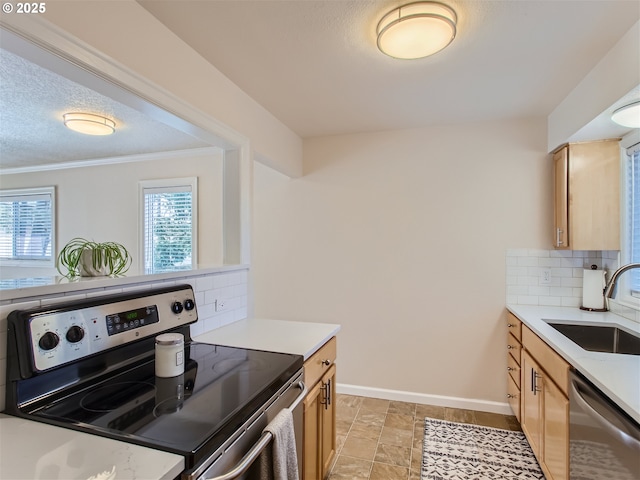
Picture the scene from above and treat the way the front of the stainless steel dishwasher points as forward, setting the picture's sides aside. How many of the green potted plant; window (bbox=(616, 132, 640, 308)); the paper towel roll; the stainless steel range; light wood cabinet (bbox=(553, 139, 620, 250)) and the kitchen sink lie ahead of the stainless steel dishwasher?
2

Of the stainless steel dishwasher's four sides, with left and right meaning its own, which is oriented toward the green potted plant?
front

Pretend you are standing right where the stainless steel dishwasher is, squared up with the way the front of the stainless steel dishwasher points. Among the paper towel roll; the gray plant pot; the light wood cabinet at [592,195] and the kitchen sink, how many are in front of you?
1

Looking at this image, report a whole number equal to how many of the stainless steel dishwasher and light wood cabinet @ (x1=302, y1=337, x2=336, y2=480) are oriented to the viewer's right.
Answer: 1

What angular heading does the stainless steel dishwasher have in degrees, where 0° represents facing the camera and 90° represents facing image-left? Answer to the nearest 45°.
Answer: approximately 45°

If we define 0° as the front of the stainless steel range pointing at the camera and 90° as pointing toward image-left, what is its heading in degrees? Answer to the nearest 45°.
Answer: approximately 315°

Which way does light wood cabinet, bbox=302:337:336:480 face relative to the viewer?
to the viewer's right

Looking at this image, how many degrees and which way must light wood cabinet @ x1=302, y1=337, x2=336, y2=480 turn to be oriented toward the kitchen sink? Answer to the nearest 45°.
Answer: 0° — it already faces it

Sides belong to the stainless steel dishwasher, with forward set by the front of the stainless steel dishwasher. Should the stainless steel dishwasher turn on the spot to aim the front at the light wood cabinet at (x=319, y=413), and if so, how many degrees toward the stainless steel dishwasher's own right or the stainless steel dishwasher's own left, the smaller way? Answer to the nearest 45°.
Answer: approximately 45° to the stainless steel dishwasher's own right

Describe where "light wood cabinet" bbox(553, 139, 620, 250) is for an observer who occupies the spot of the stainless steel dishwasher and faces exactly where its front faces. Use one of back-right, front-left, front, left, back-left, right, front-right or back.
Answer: back-right

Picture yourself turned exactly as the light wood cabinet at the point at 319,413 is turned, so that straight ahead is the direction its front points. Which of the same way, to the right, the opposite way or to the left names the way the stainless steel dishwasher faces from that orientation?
the opposite way

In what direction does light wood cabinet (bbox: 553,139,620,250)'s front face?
to the viewer's left

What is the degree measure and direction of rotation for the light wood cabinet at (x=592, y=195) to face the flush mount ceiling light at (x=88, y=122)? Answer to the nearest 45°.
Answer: approximately 45° to its left

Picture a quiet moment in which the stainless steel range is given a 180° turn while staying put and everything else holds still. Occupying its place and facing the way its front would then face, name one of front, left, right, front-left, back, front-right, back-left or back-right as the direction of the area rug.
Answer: back-right

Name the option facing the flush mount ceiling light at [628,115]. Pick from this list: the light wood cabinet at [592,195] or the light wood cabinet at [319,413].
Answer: the light wood cabinet at [319,413]

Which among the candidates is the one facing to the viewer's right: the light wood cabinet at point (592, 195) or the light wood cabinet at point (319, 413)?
the light wood cabinet at point (319, 413)

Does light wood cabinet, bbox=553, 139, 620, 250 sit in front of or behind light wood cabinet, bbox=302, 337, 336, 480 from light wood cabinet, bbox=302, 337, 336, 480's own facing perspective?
in front

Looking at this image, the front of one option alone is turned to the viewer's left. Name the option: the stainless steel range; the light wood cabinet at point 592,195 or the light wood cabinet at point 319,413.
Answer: the light wood cabinet at point 592,195
